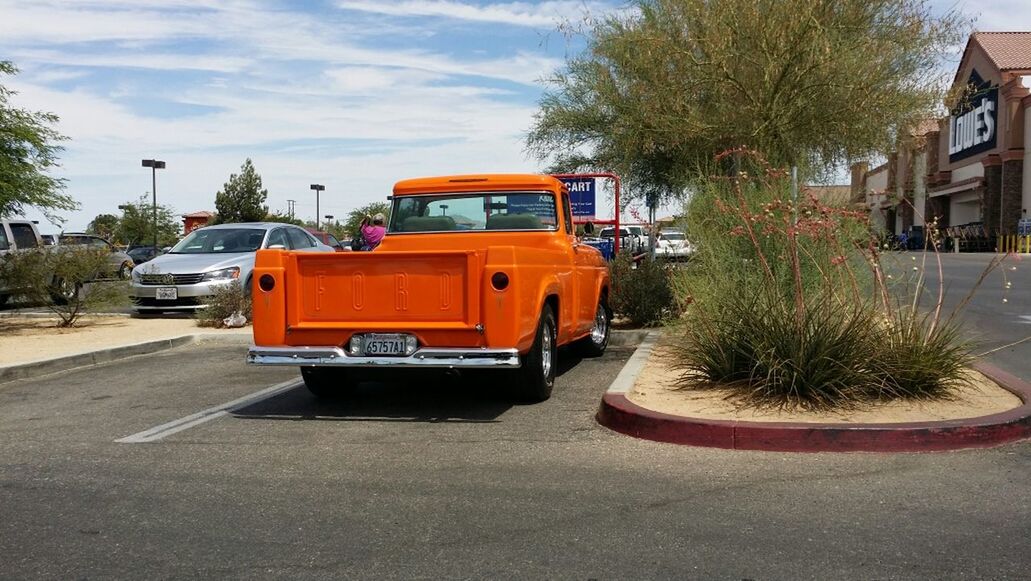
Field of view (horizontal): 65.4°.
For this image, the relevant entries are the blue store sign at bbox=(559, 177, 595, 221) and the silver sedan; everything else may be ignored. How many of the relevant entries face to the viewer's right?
0

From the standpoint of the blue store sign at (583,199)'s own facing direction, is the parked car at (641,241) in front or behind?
behind

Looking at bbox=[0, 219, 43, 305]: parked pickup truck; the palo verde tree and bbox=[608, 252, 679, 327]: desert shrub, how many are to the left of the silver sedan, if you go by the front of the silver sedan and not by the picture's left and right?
2

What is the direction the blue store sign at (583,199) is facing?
toward the camera

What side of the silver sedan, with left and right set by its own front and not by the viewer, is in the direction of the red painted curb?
left

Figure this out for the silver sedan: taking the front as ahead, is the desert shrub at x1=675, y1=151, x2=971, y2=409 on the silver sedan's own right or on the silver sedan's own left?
on the silver sedan's own left

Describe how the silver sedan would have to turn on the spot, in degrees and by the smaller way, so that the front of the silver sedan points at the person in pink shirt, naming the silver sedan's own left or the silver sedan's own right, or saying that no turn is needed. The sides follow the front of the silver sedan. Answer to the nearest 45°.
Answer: approximately 90° to the silver sedan's own left

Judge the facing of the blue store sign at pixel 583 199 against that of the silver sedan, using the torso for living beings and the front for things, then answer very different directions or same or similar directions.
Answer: same or similar directions

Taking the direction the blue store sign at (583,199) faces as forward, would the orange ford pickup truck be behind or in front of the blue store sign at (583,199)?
in front

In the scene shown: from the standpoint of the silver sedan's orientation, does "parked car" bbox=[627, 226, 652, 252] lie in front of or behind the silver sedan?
behind

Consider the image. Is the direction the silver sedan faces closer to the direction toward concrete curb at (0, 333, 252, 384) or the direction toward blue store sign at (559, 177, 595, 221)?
the concrete curb

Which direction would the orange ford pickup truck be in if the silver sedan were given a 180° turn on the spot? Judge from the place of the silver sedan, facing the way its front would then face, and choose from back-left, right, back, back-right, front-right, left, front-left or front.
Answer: back-right

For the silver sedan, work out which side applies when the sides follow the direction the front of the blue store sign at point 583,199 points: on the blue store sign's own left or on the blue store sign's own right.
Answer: on the blue store sign's own right

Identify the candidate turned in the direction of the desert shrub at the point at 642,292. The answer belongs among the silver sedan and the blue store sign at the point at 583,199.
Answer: the blue store sign

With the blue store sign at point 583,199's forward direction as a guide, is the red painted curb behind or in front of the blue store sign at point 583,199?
in front

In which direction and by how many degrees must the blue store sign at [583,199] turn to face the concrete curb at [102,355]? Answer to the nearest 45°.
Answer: approximately 45° to its right

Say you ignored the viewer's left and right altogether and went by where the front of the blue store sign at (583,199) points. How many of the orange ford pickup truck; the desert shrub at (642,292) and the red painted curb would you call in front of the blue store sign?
3
